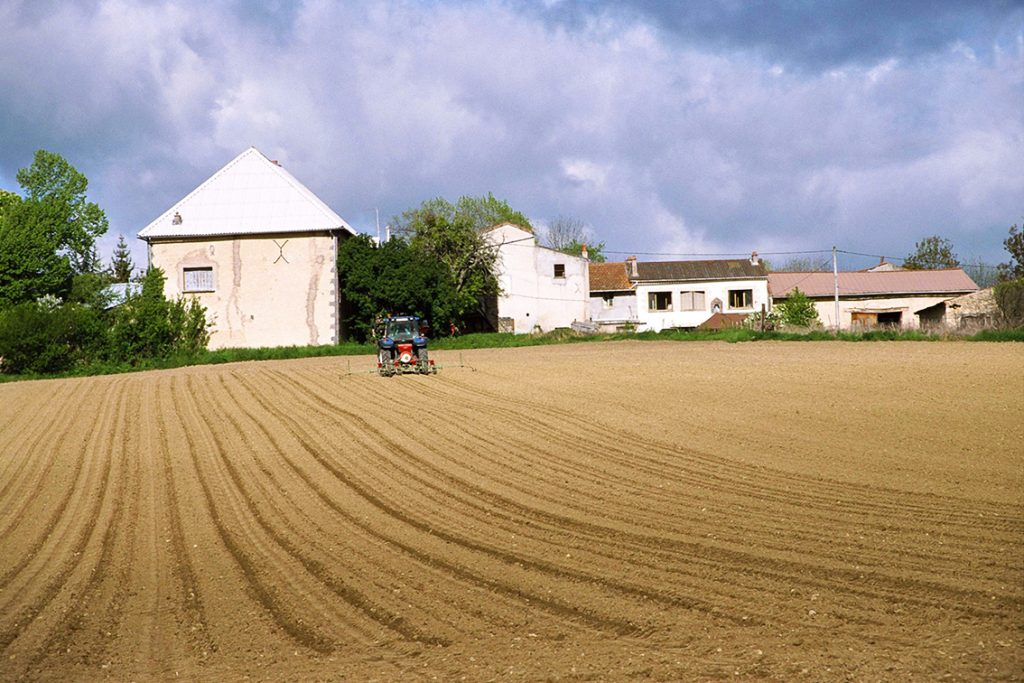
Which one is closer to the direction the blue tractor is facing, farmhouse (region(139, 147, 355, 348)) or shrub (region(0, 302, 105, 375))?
the farmhouse

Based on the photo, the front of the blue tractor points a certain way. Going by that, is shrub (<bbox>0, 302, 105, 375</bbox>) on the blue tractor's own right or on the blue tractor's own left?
on the blue tractor's own left

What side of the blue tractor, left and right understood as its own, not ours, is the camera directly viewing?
back
